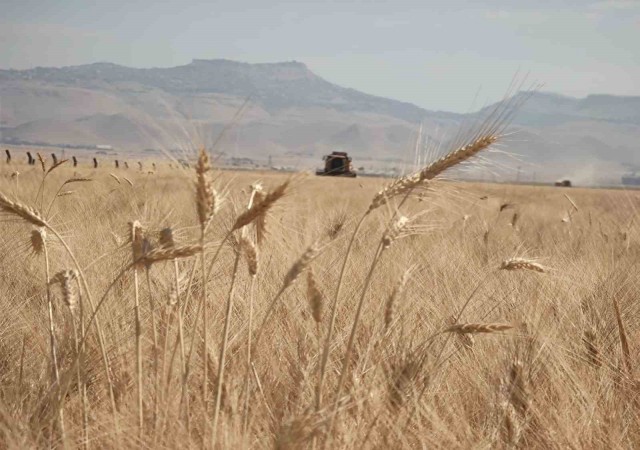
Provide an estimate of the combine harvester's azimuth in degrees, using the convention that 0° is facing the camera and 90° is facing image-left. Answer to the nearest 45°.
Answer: approximately 0°

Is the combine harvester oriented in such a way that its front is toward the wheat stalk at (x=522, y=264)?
yes

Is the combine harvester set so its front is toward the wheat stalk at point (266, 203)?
yes

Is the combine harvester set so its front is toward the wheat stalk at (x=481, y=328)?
yes

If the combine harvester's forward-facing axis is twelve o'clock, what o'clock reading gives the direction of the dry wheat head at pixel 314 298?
The dry wheat head is roughly at 12 o'clock from the combine harvester.

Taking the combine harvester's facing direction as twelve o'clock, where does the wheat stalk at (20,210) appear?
The wheat stalk is roughly at 12 o'clock from the combine harvester.
